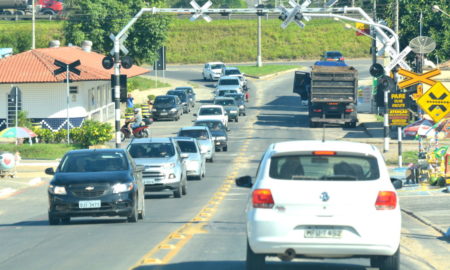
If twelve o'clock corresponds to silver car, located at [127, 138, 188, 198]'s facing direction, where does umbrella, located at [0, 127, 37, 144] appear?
The umbrella is roughly at 5 o'clock from the silver car.

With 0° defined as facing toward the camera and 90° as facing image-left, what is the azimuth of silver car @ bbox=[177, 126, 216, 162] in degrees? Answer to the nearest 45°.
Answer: approximately 0°

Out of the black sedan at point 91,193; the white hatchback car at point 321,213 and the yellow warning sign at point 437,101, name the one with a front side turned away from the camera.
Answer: the white hatchback car

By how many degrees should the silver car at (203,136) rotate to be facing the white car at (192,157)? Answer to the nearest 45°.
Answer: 0° — it already faces it

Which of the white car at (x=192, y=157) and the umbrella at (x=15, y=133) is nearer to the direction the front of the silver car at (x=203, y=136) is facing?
the white car

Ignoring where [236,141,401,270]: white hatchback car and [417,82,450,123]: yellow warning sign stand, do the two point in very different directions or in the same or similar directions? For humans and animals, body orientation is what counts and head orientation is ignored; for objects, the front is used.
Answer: very different directions

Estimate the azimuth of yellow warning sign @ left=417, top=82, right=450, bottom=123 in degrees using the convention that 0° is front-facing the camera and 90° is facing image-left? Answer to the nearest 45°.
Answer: approximately 0°

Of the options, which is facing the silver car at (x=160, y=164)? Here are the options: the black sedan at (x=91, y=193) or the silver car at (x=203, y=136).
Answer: the silver car at (x=203, y=136)

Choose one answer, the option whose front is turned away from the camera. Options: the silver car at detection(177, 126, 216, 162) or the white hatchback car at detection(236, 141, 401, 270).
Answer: the white hatchback car

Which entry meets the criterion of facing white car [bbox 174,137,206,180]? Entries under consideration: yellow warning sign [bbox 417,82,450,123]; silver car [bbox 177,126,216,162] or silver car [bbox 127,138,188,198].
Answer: silver car [bbox 177,126,216,162]
